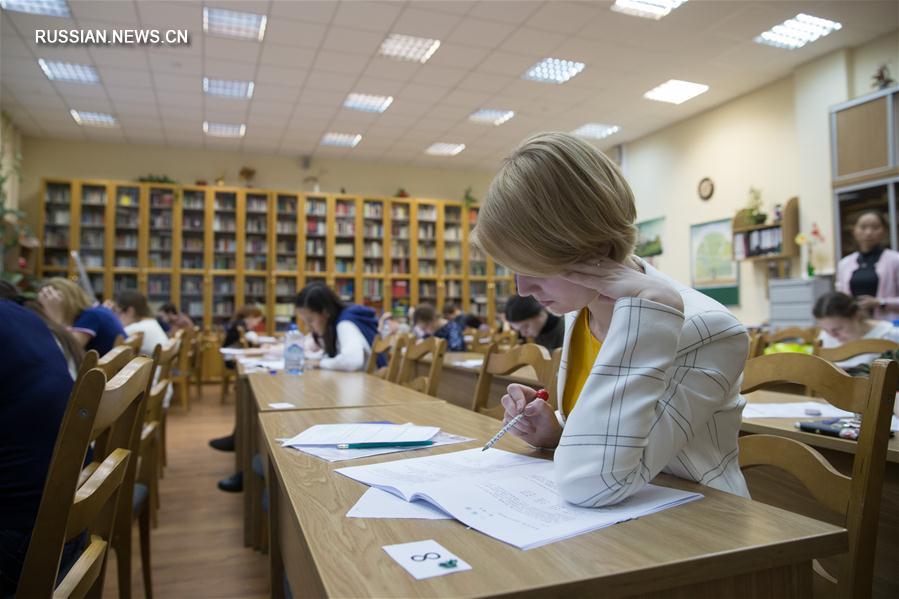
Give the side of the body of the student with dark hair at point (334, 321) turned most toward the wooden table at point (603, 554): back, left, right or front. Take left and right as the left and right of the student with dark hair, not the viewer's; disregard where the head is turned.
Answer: left

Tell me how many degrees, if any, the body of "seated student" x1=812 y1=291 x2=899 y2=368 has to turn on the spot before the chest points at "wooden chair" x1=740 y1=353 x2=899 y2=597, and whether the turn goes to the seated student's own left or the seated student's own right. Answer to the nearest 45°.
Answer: approximately 45° to the seated student's own left

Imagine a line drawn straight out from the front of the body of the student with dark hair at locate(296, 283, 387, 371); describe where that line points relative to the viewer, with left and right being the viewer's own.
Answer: facing to the left of the viewer

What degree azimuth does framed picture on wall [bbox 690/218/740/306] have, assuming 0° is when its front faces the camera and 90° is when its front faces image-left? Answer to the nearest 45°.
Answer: approximately 45°

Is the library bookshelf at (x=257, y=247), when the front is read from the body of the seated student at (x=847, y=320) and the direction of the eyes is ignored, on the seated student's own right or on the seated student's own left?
on the seated student's own right

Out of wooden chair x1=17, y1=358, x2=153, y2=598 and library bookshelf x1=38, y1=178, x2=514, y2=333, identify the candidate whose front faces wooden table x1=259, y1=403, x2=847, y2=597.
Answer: the library bookshelf

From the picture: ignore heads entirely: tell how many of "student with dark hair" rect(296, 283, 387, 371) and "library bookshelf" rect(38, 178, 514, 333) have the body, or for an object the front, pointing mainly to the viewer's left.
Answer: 1

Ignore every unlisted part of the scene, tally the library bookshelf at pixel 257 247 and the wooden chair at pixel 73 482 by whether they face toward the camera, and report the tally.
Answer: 1

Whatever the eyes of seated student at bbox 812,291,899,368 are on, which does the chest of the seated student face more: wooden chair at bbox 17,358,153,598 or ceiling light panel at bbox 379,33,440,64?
the wooden chair
